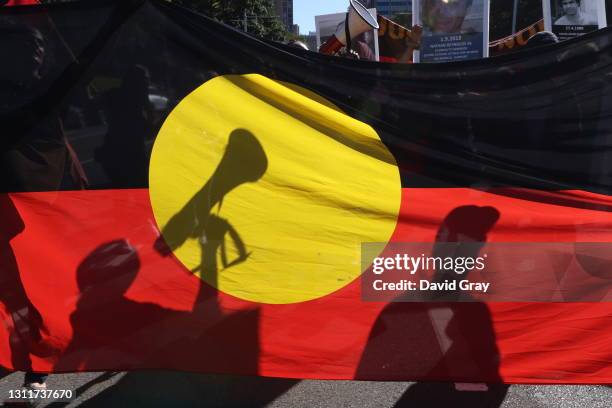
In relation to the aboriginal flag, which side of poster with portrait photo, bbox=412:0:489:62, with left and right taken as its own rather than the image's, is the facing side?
front

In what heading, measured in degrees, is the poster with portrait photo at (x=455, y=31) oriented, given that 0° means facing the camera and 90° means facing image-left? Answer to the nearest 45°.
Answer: approximately 0°
